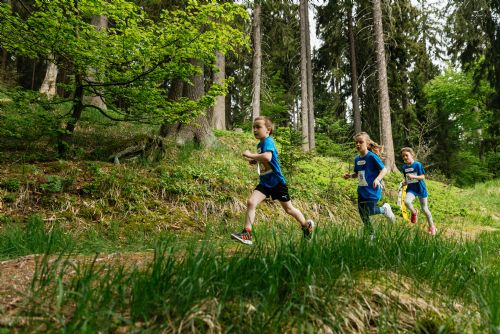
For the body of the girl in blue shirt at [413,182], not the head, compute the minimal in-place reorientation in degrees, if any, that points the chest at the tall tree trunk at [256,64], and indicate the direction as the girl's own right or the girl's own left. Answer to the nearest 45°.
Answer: approximately 90° to the girl's own right

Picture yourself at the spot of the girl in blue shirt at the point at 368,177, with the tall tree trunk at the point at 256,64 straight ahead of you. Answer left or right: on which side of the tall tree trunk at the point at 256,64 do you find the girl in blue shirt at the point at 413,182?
right

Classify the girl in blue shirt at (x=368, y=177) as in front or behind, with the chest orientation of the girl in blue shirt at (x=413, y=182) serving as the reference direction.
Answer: in front

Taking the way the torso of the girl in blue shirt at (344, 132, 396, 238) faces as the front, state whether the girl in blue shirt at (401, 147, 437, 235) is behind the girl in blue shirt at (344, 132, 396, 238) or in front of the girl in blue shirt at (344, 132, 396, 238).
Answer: behind

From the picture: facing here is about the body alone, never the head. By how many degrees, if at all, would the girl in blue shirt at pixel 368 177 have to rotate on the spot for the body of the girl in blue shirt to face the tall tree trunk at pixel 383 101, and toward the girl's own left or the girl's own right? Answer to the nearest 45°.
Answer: approximately 135° to the girl's own right

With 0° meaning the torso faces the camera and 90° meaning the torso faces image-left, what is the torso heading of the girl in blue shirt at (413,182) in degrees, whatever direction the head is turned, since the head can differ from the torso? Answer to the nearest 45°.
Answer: approximately 45°

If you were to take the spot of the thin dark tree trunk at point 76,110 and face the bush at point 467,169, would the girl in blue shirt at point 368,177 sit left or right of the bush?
right

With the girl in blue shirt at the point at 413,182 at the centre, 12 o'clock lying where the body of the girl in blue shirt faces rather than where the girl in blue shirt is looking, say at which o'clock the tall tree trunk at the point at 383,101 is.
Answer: The tall tree trunk is roughly at 4 o'clock from the girl in blue shirt.

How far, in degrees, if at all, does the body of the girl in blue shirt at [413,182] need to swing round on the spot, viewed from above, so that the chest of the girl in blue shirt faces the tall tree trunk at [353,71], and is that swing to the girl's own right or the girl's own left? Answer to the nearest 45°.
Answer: approximately 135° to the girl's own right

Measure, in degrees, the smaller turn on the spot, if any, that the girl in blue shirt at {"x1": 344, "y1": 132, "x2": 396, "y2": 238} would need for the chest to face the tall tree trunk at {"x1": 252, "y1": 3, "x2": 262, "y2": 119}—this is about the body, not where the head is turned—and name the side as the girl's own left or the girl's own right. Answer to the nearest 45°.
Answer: approximately 90° to the girl's own right

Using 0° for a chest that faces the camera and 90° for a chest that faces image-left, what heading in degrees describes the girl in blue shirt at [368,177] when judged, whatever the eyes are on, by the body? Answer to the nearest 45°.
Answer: approximately 45°

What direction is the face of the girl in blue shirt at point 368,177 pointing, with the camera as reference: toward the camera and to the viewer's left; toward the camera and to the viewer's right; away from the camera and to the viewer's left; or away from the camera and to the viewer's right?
toward the camera and to the viewer's left
